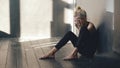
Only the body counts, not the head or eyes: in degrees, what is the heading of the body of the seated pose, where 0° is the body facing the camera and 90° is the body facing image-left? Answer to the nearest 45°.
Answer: approximately 90°
